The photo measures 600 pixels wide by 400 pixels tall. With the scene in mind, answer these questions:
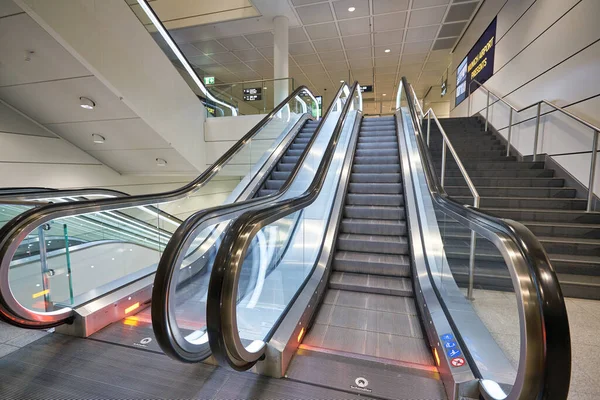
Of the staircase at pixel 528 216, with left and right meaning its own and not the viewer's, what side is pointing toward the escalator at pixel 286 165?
right

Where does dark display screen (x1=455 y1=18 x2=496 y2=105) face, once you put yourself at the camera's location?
facing the viewer and to the left of the viewer

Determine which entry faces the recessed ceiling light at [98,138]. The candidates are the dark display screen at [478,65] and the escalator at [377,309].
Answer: the dark display screen

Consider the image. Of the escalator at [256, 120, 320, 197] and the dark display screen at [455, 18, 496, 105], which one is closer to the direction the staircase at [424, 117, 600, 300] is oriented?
the escalator

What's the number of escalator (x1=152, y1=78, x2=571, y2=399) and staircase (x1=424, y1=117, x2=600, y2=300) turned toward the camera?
2

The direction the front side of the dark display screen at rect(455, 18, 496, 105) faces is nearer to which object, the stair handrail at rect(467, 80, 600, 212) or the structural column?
the structural column

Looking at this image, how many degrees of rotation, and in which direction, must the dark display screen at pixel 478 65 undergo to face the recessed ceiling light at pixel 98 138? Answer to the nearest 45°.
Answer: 0° — it already faces it

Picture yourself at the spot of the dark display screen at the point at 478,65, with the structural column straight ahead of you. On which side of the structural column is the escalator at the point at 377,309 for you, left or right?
left

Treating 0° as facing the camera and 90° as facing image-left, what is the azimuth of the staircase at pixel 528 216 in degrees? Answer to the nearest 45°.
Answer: approximately 0°
